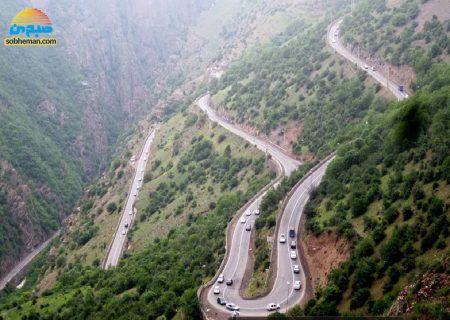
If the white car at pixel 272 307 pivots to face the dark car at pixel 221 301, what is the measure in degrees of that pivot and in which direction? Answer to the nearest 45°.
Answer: approximately 135° to its left

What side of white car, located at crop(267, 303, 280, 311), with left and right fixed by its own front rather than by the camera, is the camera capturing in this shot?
right

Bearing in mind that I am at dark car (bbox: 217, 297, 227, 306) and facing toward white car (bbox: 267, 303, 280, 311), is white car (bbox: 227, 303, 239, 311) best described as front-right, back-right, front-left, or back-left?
front-right

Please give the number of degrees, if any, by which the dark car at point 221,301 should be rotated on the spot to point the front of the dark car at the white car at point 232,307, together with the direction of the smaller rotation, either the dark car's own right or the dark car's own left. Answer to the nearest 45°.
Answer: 0° — it already faces it

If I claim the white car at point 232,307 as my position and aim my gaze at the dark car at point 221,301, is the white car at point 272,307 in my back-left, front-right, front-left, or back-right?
back-right

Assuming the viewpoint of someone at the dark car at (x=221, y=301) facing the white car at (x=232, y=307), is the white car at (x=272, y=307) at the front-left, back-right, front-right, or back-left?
front-left

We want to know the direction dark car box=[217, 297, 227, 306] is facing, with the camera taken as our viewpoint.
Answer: facing the viewer and to the right of the viewer

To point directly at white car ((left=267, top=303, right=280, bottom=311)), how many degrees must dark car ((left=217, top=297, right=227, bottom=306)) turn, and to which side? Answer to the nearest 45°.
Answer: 0° — it already faces it
